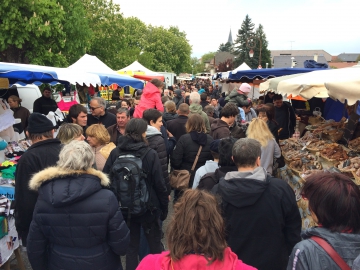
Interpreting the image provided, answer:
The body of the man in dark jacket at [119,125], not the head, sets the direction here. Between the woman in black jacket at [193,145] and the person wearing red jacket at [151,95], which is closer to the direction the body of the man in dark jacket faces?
the woman in black jacket

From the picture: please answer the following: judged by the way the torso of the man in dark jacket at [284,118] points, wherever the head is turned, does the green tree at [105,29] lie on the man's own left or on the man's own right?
on the man's own right

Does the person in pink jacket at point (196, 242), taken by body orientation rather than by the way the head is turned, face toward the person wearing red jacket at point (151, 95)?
yes

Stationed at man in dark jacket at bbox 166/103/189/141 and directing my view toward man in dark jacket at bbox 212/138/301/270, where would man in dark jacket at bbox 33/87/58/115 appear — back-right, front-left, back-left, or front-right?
back-right

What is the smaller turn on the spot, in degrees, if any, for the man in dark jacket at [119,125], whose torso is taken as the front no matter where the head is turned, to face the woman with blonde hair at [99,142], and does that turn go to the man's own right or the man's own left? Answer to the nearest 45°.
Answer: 0° — they already face them

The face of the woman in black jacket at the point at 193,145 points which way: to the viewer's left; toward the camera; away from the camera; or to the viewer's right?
away from the camera

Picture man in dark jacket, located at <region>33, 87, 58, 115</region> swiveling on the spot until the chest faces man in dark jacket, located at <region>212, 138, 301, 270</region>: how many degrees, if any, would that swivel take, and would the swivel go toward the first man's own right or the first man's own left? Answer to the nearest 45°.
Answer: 0° — they already face them

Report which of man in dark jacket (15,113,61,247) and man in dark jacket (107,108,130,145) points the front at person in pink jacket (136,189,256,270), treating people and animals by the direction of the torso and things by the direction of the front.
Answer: man in dark jacket (107,108,130,145)

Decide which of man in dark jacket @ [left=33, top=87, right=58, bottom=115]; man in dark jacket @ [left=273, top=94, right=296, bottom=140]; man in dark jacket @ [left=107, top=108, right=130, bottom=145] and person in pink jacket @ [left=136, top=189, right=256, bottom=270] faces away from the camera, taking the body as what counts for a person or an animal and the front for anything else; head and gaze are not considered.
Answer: the person in pink jacket

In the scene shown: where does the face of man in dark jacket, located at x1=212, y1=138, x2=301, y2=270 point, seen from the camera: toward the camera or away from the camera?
away from the camera

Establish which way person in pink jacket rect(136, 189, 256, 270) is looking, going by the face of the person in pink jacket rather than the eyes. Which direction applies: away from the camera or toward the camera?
away from the camera

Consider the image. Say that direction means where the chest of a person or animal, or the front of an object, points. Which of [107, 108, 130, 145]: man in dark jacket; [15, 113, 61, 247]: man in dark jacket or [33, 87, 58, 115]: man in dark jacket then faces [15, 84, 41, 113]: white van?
[15, 113, 61, 247]: man in dark jacket

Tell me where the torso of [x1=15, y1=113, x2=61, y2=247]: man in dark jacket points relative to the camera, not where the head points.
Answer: away from the camera

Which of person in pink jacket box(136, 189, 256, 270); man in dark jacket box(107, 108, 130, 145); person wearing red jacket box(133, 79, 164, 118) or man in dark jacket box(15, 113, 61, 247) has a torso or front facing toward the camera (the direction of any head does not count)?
man in dark jacket box(107, 108, 130, 145)
